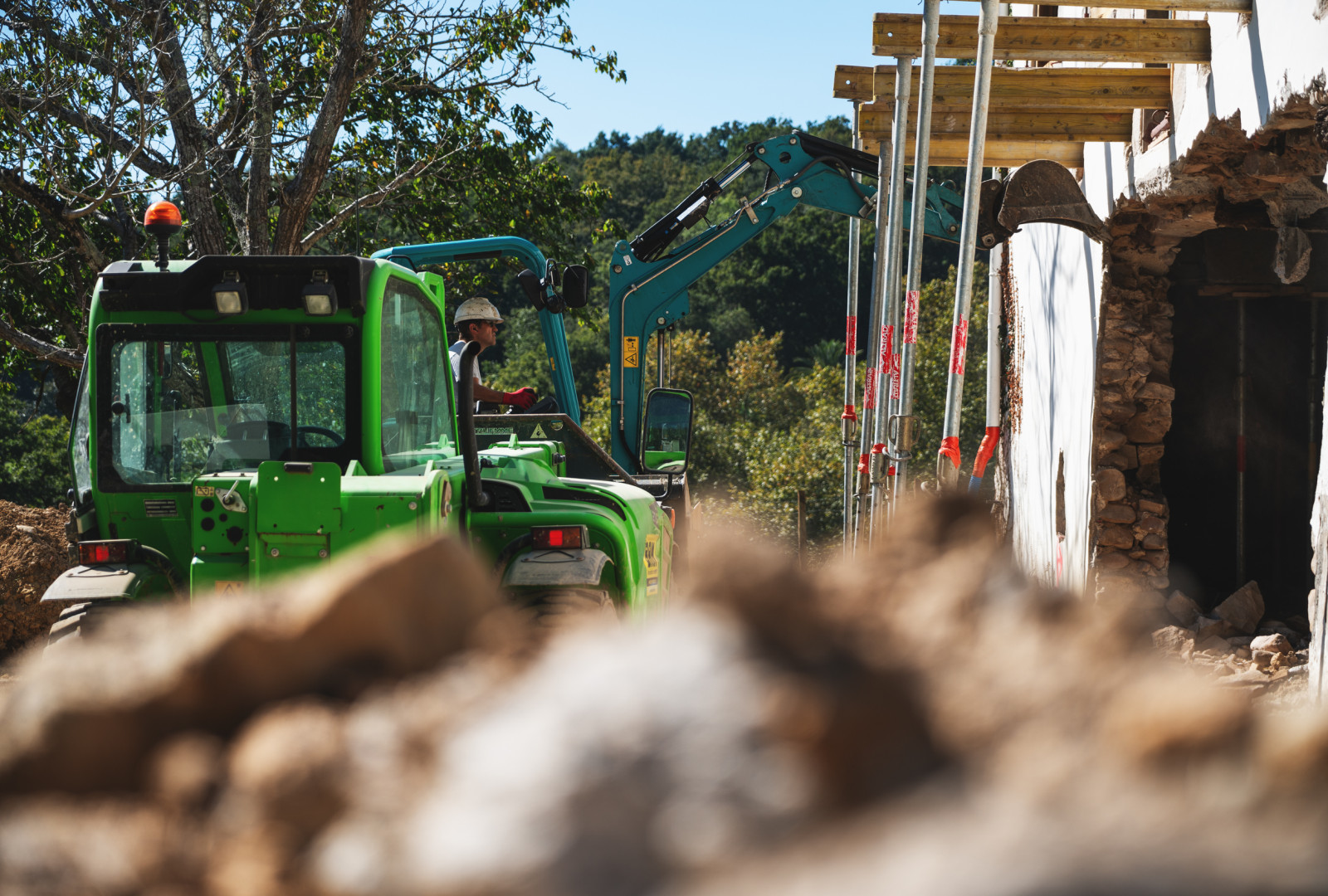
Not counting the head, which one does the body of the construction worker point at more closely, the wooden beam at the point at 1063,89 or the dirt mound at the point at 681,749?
the wooden beam

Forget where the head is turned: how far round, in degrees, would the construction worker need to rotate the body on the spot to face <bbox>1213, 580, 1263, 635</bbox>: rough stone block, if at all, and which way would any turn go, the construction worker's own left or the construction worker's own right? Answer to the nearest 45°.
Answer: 0° — they already face it

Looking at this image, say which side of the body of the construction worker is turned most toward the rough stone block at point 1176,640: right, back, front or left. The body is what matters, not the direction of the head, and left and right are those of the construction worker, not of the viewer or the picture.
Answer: front

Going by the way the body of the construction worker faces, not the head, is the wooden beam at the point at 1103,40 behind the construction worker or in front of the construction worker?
in front

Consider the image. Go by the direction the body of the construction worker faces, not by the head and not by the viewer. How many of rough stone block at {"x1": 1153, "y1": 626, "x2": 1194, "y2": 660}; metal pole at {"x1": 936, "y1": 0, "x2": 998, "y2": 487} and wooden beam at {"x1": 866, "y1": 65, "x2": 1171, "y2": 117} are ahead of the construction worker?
3

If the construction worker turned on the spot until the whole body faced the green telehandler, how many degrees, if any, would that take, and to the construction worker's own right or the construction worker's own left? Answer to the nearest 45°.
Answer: approximately 90° to the construction worker's own right

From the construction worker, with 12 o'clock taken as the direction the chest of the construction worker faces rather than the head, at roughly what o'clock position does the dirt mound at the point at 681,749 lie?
The dirt mound is roughly at 3 o'clock from the construction worker.

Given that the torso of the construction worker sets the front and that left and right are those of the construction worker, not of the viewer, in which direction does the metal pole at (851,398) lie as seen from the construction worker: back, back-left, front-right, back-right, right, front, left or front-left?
front-left

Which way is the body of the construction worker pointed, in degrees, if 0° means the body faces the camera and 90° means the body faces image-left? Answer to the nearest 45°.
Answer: approximately 270°

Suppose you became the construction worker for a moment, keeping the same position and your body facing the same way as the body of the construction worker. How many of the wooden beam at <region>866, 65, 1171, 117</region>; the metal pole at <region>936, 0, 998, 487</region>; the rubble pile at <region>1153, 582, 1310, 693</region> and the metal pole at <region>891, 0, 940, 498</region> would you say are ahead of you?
4

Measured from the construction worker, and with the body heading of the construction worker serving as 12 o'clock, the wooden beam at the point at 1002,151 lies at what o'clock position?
The wooden beam is roughly at 11 o'clock from the construction worker.

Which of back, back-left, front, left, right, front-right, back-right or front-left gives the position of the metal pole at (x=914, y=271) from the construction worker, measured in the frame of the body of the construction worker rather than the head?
front

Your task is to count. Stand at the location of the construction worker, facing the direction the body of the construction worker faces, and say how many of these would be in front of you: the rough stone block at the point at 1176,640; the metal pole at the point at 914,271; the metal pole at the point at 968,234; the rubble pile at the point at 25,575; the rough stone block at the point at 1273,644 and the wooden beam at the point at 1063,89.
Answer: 5

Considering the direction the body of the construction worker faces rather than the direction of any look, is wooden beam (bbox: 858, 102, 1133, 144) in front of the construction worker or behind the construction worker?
in front

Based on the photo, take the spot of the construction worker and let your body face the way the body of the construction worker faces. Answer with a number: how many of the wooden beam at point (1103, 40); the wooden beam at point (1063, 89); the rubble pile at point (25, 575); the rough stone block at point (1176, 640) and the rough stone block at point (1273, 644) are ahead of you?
4
